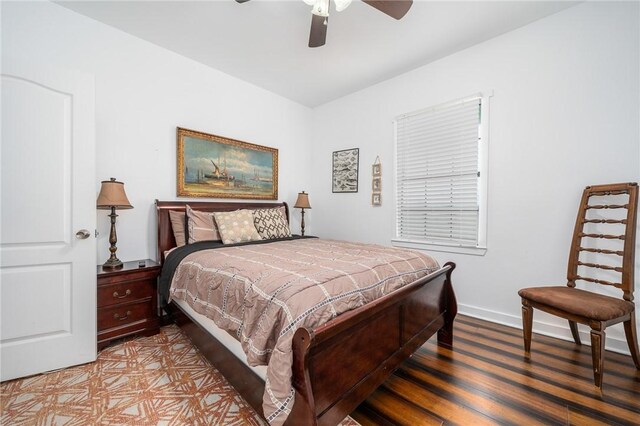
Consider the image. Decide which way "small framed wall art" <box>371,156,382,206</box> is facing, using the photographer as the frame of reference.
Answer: facing the viewer and to the left of the viewer

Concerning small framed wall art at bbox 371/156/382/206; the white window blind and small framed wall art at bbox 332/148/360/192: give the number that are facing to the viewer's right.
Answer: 0

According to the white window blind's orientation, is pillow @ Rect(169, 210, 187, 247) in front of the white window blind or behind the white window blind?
in front

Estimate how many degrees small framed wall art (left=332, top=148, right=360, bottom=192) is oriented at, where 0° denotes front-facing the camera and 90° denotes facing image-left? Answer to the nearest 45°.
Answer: approximately 45°

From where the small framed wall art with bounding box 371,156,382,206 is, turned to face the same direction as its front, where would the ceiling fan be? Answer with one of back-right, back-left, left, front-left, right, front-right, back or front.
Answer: front-left

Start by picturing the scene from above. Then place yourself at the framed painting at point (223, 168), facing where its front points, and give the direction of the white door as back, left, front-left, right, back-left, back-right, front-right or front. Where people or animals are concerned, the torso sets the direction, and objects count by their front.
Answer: right

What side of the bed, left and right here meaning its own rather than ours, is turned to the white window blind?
left

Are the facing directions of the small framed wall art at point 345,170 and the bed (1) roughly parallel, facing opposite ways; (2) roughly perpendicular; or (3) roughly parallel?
roughly perpendicular

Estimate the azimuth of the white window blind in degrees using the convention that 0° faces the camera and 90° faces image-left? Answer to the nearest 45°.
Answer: approximately 45°

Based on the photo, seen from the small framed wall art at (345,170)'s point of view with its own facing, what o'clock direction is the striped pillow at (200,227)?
The striped pillow is roughly at 12 o'clock from the small framed wall art.

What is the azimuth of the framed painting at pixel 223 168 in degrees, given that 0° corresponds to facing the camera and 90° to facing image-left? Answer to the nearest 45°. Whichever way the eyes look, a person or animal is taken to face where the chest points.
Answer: approximately 315°

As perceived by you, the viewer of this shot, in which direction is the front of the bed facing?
facing the viewer and to the right of the viewer

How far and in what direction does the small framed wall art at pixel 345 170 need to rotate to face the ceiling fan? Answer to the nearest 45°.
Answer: approximately 45° to its left
